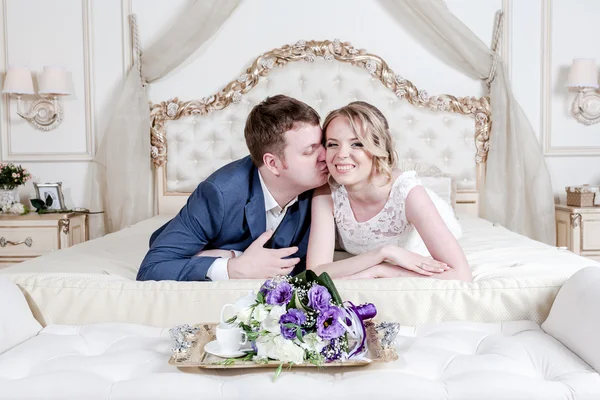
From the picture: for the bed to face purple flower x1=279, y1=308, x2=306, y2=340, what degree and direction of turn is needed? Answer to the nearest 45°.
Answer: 0° — it already faces it

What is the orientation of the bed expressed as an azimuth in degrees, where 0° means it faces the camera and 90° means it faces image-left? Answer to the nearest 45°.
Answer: approximately 0°

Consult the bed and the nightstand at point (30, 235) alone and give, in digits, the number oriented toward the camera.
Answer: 2

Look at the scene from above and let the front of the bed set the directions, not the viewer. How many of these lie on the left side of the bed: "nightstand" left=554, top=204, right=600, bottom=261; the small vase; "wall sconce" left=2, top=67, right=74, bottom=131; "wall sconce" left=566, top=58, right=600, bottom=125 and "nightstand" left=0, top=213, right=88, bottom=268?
2

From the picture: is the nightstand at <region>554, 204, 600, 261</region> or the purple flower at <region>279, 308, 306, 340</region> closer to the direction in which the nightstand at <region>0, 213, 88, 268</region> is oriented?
the purple flower

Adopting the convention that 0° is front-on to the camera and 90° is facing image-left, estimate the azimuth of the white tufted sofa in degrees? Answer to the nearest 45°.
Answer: approximately 0°

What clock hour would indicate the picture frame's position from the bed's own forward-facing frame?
The picture frame is roughly at 3 o'clock from the bed.

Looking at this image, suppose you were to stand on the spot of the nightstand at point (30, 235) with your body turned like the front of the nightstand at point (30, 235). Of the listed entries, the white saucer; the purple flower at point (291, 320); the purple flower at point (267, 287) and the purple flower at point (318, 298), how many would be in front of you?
4

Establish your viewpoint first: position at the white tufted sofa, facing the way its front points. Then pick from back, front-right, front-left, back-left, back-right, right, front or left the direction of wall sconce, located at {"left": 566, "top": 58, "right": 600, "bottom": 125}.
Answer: back-left
